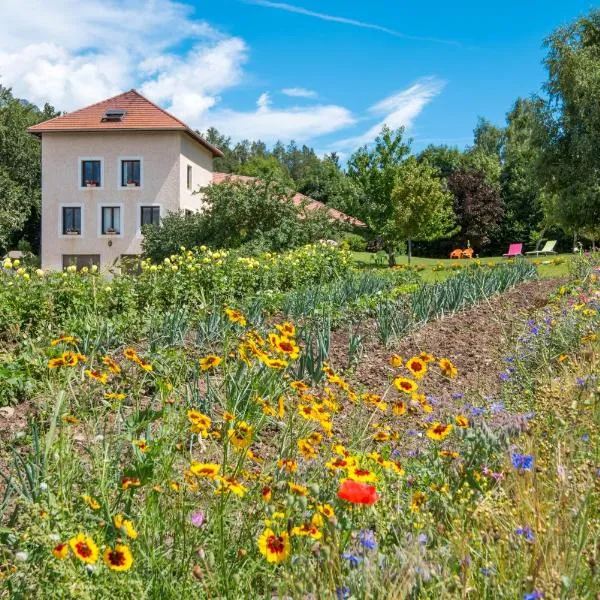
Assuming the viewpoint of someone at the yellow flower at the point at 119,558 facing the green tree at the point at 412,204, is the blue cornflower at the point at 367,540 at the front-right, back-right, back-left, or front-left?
front-right

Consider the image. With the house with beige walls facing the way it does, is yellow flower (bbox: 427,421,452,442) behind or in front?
in front

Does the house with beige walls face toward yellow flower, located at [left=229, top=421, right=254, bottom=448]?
yes

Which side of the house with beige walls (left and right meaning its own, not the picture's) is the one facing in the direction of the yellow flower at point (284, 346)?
front

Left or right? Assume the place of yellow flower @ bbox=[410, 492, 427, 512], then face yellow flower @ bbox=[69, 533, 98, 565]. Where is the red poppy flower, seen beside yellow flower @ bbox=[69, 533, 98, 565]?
right

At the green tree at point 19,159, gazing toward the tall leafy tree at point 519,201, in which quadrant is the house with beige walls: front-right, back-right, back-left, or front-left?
front-right

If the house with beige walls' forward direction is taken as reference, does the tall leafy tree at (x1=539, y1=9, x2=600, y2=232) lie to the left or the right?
on its left

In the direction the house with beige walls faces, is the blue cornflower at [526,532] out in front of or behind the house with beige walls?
in front

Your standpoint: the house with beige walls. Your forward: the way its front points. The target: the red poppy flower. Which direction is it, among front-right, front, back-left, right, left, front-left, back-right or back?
front

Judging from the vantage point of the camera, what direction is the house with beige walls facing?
facing the viewer

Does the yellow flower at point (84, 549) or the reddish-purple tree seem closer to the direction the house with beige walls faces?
the yellow flower

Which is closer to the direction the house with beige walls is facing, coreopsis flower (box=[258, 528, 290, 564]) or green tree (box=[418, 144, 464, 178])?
the coreopsis flower

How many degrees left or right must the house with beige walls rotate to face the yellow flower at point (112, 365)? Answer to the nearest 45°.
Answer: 0° — it already faces it

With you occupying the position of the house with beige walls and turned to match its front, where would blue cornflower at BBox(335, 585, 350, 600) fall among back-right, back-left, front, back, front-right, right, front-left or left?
front

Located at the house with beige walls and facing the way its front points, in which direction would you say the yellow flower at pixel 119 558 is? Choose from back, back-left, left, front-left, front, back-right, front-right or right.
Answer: front

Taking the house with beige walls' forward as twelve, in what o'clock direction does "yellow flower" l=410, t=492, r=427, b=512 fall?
The yellow flower is roughly at 12 o'clock from the house with beige walls.

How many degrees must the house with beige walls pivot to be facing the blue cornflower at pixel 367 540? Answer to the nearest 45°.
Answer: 0° — it already faces it
